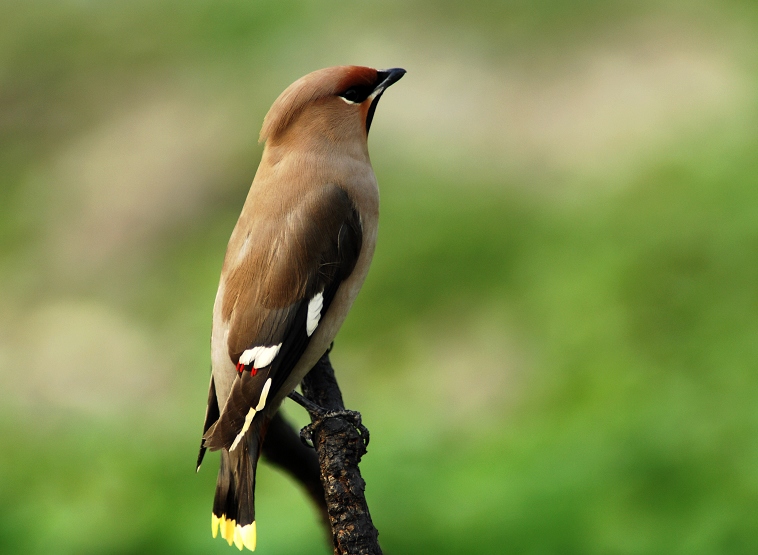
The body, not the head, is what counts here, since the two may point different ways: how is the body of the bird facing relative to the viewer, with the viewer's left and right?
facing away from the viewer and to the right of the viewer
